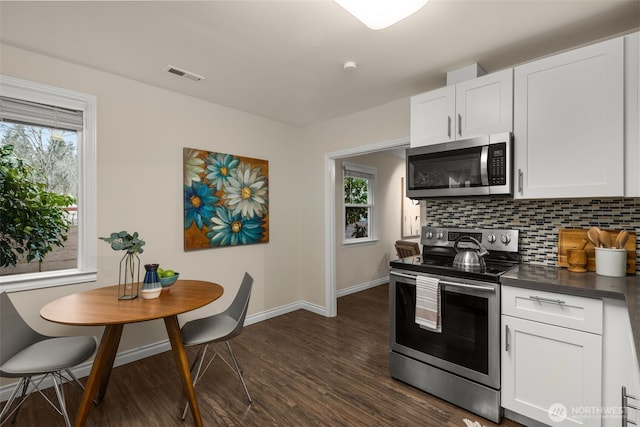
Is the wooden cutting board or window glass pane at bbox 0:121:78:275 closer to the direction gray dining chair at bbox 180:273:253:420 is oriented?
the window glass pane

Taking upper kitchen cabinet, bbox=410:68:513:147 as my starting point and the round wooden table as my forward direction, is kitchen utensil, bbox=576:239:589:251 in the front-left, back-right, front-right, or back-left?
back-left

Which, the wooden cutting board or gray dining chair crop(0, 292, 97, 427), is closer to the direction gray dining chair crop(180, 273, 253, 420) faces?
the gray dining chair crop(0, 292, 97, 427)

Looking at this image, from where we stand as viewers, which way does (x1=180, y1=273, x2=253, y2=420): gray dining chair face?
facing the viewer and to the left of the viewer
